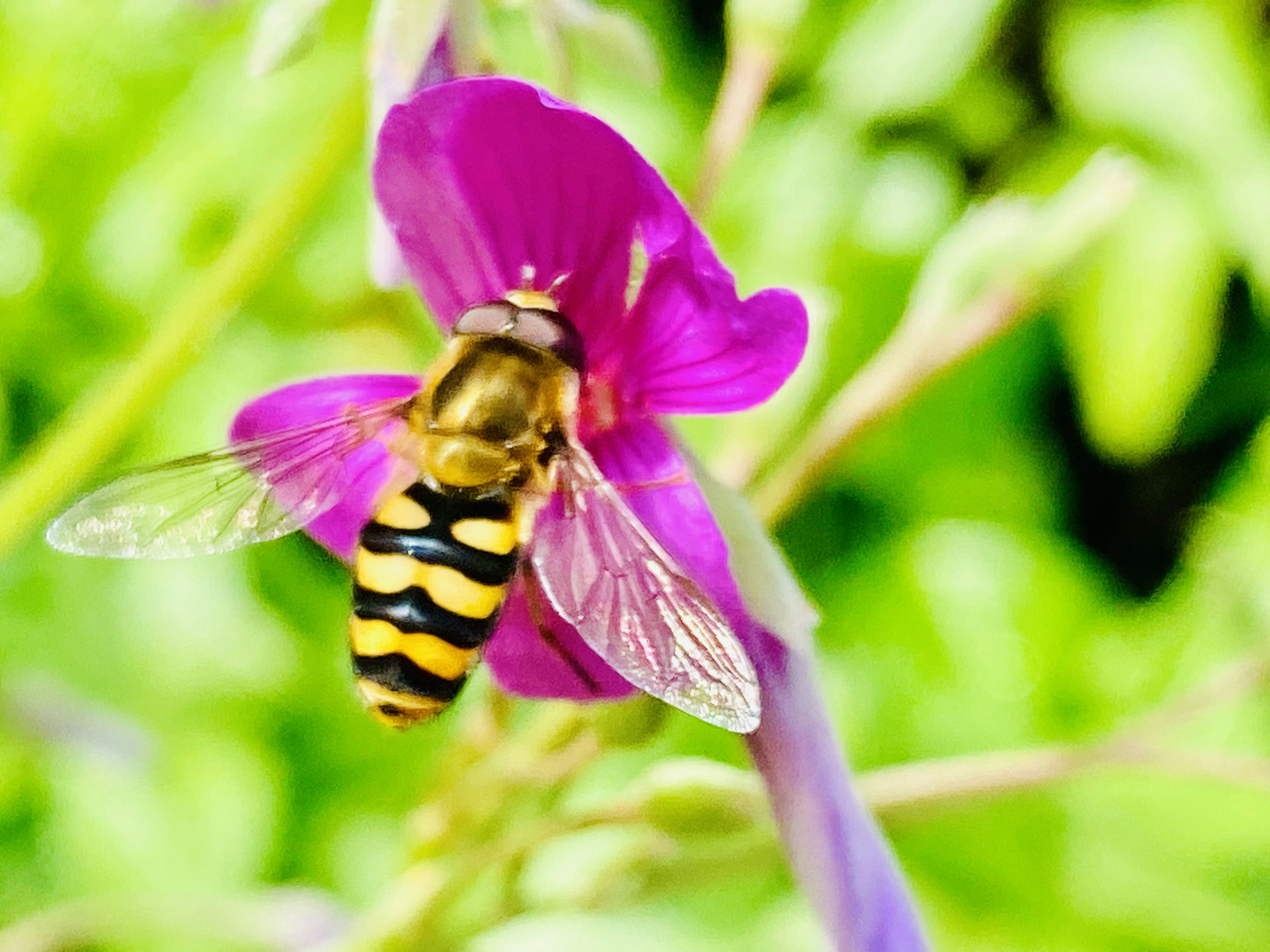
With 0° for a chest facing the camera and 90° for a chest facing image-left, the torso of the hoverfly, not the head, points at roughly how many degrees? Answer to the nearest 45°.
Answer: approximately 180°

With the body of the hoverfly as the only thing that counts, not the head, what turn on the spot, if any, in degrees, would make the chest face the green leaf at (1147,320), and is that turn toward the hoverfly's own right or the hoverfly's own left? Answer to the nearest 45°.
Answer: approximately 45° to the hoverfly's own right

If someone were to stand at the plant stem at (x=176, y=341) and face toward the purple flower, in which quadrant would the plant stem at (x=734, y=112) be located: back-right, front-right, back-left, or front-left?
front-left
